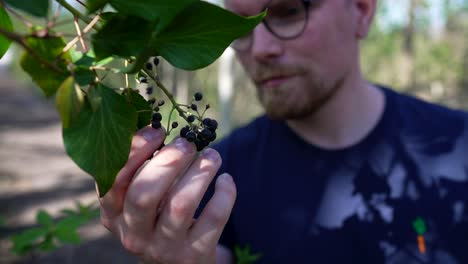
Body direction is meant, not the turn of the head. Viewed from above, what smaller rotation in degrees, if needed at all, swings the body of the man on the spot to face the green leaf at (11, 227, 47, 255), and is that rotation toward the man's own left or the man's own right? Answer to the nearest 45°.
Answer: approximately 90° to the man's own right

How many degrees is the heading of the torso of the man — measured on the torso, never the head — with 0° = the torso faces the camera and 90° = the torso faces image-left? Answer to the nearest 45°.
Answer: approximately 45°
